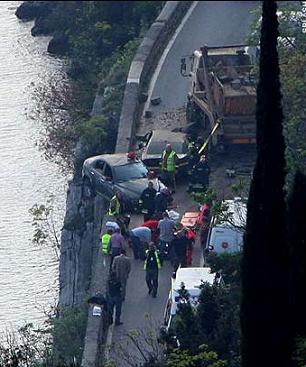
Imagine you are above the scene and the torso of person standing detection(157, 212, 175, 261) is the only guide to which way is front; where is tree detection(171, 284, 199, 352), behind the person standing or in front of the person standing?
behind

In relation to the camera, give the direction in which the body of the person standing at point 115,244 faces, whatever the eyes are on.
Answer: away from the camera

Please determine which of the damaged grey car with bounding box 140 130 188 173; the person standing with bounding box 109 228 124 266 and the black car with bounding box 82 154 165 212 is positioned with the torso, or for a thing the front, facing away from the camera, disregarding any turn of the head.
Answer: the person standing

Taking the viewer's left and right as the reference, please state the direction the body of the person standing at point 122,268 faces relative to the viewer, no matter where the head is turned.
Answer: facing away from the viewer

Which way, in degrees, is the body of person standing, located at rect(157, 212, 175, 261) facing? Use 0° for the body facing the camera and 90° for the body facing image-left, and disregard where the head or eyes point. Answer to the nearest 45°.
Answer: approximately 180°
